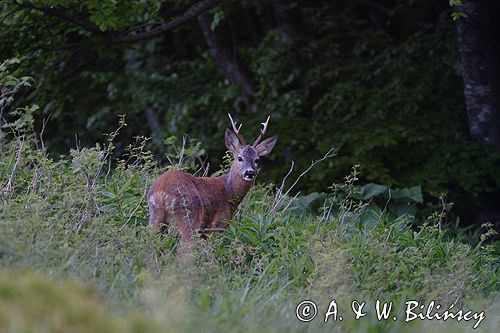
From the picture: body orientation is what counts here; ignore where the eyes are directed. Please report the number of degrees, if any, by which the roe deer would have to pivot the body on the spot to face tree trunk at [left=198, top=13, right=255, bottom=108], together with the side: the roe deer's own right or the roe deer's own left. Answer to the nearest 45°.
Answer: approximately 45° to the roe deer's own left

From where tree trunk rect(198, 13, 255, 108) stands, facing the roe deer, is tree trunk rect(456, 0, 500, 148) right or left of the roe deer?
left

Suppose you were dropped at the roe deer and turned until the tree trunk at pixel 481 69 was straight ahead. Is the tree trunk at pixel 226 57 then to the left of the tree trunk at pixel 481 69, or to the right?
left

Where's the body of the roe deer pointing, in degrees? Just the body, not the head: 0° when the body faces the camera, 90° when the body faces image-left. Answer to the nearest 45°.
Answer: approximately 225°

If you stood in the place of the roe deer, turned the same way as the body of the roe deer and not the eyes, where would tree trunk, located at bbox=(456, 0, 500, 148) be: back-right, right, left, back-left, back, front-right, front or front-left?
front
